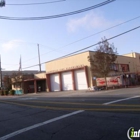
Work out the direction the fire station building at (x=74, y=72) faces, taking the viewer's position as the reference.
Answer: facing the viewer and to the left of the viewer
